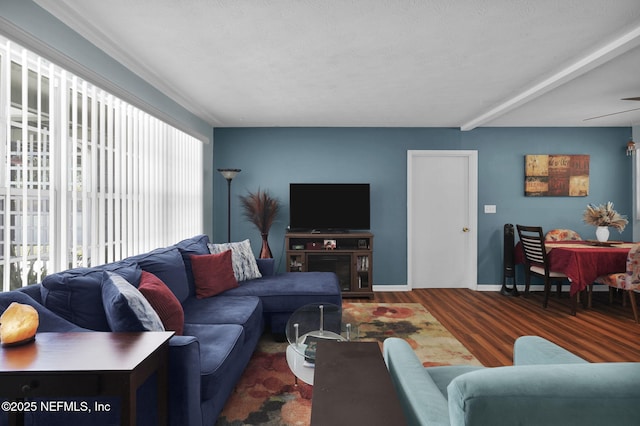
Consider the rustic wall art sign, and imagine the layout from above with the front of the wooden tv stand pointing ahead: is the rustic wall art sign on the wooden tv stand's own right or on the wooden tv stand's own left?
on the wooden tv stand's own left

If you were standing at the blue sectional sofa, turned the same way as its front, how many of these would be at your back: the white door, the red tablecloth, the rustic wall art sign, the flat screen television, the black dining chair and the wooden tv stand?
0

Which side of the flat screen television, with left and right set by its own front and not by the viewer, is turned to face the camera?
front

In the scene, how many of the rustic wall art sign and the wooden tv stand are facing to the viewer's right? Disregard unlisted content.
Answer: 0

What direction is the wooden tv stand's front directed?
toward the camera

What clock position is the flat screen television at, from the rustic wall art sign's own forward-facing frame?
The flat screen television is roughly at 2 o'clock from the rustic wall art sign.

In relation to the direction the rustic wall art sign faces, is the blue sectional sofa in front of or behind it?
in front

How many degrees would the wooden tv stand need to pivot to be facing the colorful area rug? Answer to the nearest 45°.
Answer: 0° — it already faces it

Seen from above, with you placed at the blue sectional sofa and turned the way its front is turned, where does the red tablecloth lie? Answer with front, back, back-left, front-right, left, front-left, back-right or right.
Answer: front

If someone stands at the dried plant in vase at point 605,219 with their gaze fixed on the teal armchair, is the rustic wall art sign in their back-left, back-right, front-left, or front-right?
back-right

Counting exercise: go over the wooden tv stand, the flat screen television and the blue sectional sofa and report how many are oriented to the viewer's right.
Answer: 1

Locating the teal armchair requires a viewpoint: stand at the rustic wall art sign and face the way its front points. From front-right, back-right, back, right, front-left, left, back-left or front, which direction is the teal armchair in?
front

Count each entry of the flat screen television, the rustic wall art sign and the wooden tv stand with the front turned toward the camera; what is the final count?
3

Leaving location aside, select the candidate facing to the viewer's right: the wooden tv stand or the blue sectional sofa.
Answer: the blue sectional sofa

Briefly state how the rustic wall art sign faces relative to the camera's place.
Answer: facing the viewer

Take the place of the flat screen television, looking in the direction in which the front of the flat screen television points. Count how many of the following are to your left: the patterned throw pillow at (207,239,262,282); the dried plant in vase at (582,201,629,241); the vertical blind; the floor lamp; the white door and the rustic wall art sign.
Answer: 3

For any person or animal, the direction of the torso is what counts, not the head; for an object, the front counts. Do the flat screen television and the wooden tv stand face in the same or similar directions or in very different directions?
same or similar directions

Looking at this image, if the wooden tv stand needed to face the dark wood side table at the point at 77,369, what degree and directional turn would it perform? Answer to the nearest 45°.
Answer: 0° — it already faces it

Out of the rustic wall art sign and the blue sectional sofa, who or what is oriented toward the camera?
the rustic wall art sign

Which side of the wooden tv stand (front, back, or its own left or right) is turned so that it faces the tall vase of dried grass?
right

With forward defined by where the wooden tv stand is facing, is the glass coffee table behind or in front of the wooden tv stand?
in front

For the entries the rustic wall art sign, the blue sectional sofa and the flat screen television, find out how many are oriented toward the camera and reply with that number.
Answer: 2

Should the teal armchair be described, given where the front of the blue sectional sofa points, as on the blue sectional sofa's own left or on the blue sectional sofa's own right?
on the blue sectional sofa's own right
